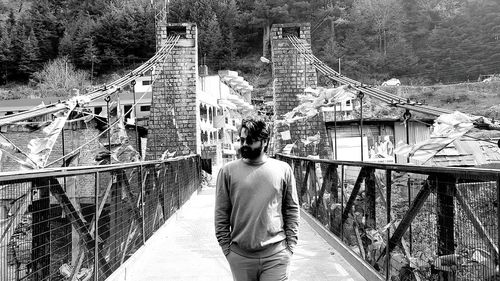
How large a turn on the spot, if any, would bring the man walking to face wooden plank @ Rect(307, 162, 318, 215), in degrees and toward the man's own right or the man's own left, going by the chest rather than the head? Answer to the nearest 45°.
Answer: approximately 180°

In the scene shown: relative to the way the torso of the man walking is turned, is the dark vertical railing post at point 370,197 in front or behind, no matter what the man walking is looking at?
behind

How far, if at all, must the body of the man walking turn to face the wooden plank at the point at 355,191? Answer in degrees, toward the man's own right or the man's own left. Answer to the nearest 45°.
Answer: approximately 135° to the man's own left

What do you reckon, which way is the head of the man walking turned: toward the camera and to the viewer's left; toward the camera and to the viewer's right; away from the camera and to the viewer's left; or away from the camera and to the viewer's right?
toward the camera and to the viewer's left

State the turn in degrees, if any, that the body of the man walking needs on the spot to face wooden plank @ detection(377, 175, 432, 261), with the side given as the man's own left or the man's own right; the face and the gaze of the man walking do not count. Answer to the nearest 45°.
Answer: approximately 135° to the man's own left

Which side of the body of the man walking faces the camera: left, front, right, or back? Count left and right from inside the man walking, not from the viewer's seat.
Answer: front

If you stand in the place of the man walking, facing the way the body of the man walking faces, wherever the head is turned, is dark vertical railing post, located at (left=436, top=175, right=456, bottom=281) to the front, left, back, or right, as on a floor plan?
left

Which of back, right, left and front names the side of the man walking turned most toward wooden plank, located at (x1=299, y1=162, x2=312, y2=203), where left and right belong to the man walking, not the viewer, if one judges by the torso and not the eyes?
back

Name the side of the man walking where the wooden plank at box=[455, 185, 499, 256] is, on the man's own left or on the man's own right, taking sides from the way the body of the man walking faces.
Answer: on the man's own left
